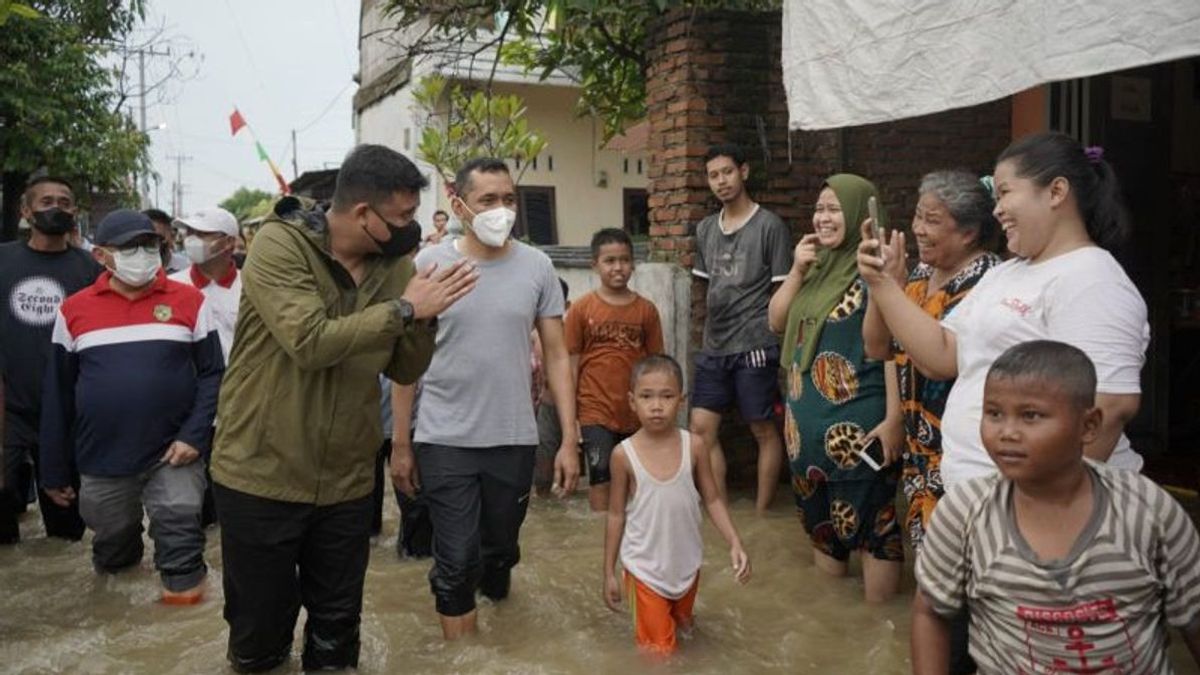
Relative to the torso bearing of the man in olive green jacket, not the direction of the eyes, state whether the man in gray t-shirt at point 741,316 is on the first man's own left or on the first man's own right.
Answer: on the first man's own left

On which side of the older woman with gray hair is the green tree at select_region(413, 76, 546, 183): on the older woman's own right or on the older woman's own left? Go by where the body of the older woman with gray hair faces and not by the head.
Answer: on the older woman's own right

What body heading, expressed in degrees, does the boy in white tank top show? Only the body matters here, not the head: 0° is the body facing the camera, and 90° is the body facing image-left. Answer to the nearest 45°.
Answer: approximately 0°

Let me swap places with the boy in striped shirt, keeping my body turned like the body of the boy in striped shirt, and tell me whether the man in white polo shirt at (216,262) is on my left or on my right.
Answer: on my right

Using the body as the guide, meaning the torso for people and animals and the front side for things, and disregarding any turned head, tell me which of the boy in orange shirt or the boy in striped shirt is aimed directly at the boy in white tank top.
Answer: the boy in orange shirt

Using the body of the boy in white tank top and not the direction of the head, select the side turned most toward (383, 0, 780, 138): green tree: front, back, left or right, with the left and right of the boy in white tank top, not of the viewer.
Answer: back

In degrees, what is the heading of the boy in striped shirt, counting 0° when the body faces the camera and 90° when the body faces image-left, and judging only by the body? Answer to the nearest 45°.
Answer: approximately 0°

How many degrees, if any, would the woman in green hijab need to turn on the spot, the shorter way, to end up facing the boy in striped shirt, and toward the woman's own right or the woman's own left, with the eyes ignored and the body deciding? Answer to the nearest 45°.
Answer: approximately 45° to the woman's own left
